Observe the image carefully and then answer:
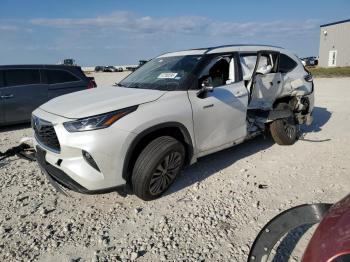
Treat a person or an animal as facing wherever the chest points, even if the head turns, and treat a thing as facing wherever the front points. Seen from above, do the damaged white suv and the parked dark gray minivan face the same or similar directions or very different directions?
same or similar directions

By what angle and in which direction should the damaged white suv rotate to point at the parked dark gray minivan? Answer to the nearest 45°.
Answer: approximately 90° to its right

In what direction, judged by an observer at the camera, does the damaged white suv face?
facing the viewer and to the left of the viewer

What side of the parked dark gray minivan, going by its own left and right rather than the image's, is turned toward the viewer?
left

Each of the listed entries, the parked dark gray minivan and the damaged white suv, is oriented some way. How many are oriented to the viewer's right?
0

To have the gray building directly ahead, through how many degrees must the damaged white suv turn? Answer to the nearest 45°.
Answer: approximately 180°
